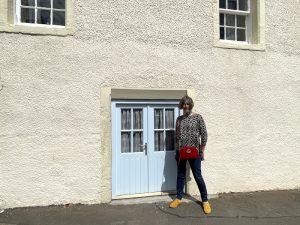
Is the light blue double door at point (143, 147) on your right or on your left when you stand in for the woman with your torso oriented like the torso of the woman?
on your right

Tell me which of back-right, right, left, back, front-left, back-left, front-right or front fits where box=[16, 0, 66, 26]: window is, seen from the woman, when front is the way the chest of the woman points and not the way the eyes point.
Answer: right

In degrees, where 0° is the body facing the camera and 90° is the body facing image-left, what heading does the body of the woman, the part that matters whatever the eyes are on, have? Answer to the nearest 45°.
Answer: approximately 0°
